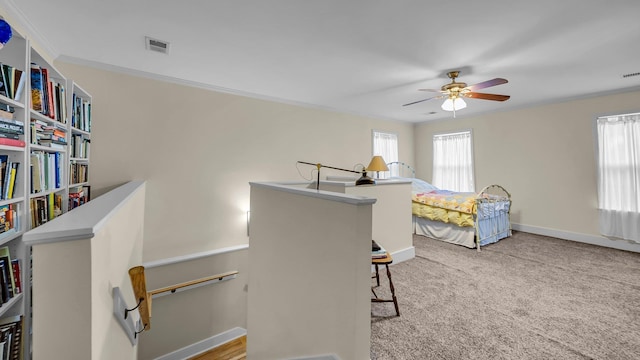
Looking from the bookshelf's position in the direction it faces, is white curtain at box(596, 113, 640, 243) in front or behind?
in front

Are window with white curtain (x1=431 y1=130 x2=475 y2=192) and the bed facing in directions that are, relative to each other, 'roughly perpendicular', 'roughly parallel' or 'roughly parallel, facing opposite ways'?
roughly perpendicular

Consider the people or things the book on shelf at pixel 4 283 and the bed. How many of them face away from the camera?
0

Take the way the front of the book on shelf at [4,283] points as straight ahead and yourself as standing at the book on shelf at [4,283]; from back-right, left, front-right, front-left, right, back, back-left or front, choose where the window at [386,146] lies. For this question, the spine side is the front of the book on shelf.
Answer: front-left

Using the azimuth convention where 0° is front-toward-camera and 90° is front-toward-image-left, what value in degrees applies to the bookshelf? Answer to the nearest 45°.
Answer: approximately 315°

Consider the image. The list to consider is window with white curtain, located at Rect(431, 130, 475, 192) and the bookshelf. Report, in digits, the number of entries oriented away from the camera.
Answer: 0

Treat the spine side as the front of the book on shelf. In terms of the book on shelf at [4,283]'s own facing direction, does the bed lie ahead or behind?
ahead

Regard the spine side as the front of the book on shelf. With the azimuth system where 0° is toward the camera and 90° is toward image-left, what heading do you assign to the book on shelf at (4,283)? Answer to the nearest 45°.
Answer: approximately 315°

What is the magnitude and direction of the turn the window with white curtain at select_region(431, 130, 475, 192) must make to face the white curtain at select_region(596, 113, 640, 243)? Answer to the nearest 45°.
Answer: approximately 90° to its left

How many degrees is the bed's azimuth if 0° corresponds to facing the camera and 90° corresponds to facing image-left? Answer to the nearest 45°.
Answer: approximately 315°

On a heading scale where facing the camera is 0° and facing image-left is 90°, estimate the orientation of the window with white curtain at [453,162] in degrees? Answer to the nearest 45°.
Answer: approximately 45°
